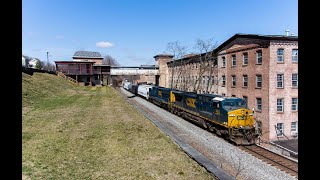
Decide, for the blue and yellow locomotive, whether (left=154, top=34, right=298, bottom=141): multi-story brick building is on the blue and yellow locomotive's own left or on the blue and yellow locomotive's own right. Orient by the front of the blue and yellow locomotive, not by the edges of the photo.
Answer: on the blue and yellow locomotive's own left

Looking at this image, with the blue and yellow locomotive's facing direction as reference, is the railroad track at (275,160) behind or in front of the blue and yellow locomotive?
in front

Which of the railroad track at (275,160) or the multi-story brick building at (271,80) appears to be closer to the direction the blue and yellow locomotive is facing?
the railroad track

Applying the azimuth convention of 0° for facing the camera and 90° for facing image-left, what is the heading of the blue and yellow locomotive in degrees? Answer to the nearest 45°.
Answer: approximately 315°

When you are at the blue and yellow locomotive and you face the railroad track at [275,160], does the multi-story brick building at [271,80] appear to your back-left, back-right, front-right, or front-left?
back-left
